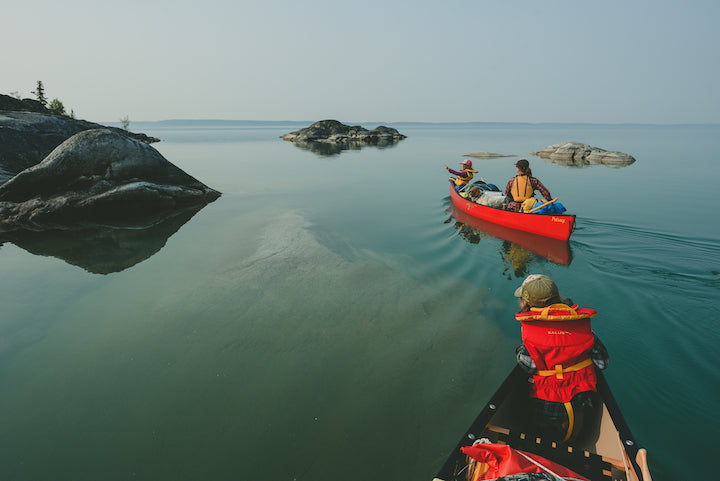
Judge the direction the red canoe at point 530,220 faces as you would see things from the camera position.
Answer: facing away from the viewer and to the left of the viewer

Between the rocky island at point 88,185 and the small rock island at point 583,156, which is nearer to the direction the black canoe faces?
the small rock island

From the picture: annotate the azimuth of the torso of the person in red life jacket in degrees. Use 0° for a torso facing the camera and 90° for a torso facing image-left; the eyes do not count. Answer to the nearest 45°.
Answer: approximately 180°

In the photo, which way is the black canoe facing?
away from the camera

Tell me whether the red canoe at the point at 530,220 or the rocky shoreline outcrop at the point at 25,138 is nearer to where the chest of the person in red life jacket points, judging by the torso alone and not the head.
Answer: the red canoe

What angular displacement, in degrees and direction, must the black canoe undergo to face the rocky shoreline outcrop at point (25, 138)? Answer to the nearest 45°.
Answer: approximately 90° to its left

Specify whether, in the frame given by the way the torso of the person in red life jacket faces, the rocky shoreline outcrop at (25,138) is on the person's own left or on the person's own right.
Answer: on the person's own left

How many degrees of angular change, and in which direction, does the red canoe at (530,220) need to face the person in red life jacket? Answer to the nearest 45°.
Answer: approximately 135° to its left

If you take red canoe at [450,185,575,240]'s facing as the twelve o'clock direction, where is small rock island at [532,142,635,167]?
The small rock island is roughly at 2 o'clock from the red canoe.
